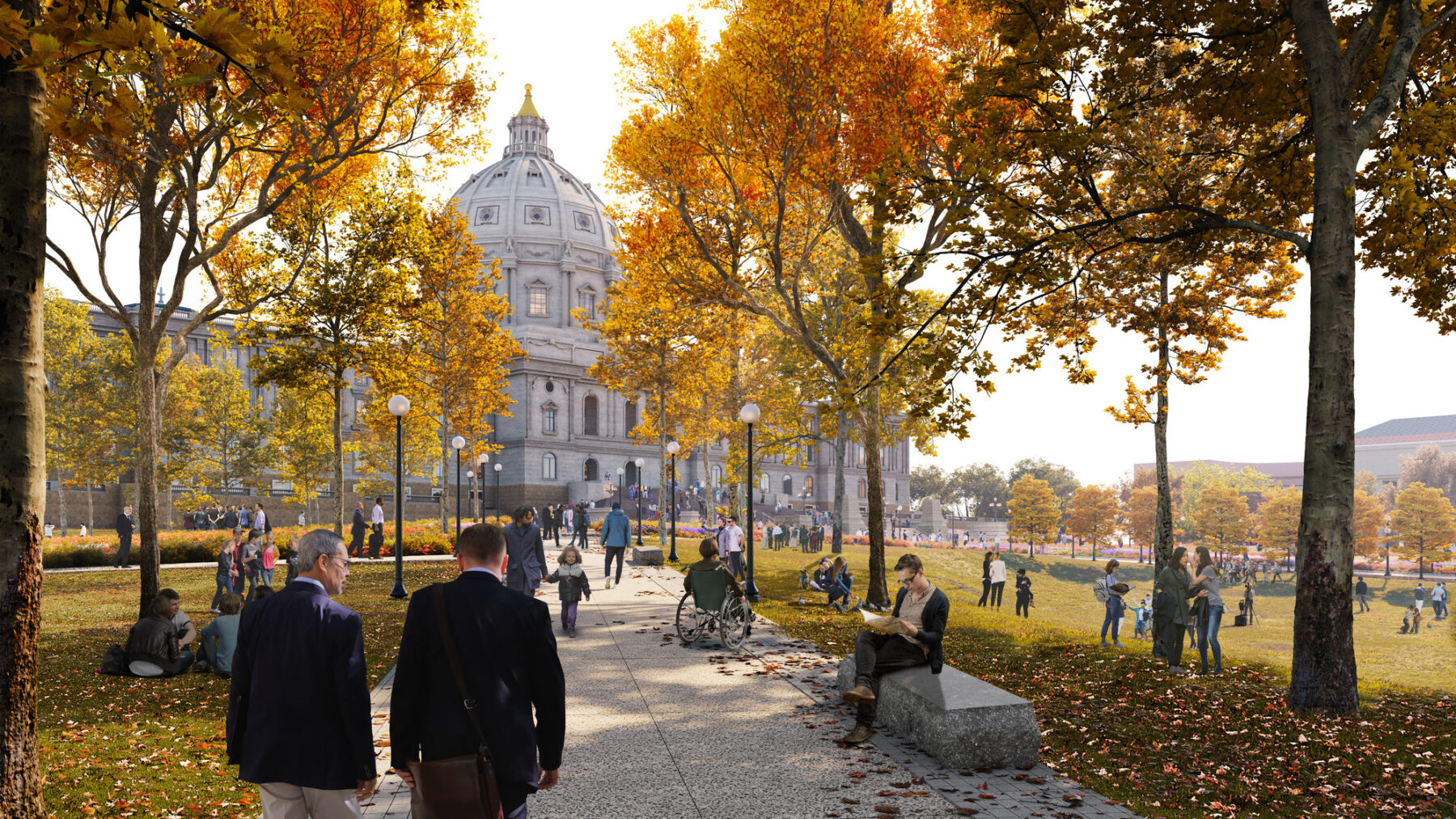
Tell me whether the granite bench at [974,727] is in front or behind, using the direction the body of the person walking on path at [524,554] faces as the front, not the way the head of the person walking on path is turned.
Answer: in front

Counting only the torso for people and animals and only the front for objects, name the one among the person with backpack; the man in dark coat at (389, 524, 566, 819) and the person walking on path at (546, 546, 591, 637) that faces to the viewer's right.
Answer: the person with backpack

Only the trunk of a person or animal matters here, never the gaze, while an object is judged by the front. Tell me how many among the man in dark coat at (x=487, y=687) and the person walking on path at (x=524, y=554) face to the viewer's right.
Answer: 0

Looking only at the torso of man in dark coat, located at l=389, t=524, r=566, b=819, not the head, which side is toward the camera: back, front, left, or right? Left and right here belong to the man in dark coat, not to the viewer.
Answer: back

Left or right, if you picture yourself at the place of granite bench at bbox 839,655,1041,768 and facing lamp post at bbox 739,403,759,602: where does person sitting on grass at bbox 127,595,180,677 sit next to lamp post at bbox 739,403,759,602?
left

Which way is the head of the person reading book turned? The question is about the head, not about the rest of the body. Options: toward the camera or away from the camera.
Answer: toward the camera

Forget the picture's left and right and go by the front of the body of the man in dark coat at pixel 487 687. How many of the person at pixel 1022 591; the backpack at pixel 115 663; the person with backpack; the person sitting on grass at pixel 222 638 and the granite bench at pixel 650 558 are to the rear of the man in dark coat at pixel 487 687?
0

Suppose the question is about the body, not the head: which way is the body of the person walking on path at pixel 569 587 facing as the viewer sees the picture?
toward the camera

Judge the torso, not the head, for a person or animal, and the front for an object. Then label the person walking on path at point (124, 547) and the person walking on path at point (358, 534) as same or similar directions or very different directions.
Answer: same or similar directions

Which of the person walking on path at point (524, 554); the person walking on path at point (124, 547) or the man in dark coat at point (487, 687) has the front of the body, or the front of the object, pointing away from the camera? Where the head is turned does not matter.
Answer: the man in dark coat

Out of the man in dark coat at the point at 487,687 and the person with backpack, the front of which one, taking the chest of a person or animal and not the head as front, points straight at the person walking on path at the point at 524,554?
the man in dark coat

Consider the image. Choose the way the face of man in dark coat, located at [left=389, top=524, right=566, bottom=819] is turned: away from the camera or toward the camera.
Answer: away from the camera

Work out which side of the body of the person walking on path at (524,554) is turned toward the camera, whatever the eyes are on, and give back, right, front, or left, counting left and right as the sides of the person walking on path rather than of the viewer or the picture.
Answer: front
